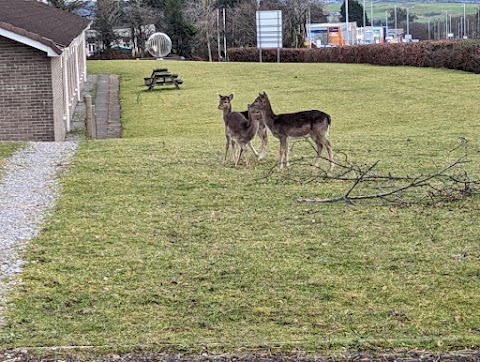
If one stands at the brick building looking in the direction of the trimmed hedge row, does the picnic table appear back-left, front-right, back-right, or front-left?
front-left

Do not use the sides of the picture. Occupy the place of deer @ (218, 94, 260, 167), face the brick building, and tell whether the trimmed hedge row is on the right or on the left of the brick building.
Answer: right

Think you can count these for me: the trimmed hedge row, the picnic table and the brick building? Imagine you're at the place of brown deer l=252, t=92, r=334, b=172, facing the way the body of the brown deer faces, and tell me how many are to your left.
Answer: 0

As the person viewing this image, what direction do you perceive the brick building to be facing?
facing to the right of the viewer

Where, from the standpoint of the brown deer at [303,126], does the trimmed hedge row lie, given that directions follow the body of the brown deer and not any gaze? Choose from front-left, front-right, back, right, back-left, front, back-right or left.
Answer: right

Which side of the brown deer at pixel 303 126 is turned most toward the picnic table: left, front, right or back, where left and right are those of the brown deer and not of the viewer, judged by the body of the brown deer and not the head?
right

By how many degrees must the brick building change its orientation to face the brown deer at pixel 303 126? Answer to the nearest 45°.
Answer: approximately 45° to its right

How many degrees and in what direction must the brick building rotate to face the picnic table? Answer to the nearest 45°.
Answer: approximately 90° to its left

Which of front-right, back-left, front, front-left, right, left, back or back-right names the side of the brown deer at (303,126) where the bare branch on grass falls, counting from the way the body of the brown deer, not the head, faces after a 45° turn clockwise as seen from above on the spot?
back

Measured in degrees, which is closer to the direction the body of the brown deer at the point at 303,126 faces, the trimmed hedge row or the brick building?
the brick building

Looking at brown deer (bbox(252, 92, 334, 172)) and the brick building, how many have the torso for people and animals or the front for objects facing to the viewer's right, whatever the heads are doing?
1

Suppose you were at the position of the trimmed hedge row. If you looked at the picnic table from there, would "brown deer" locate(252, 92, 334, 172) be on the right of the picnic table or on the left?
left

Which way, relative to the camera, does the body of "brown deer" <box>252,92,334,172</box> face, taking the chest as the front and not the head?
to the viewer's left

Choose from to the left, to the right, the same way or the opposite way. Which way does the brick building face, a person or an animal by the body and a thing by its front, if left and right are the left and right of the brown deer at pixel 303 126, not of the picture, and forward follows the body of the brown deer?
the opposite way

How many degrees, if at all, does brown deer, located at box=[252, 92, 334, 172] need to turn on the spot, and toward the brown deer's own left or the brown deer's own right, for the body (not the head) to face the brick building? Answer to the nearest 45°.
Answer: approximately 45° to the brown deer's own right
